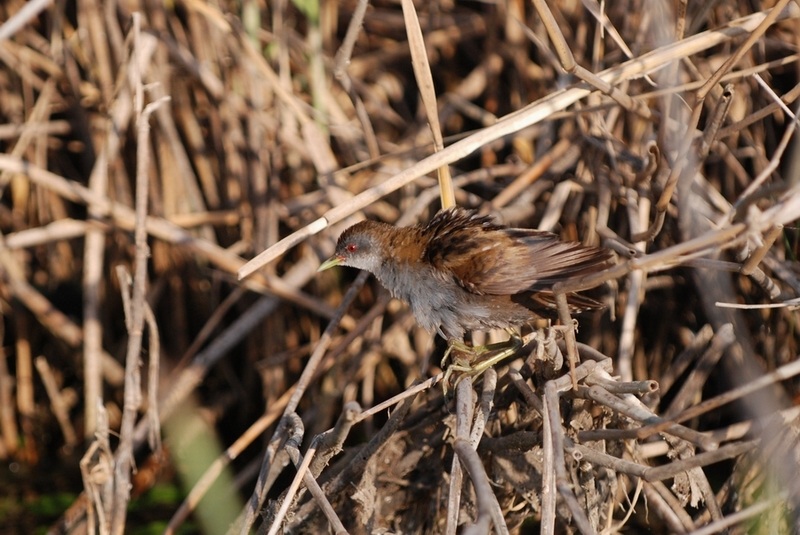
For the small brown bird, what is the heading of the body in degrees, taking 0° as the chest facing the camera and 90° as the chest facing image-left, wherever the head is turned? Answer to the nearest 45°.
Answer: approximately 90°
